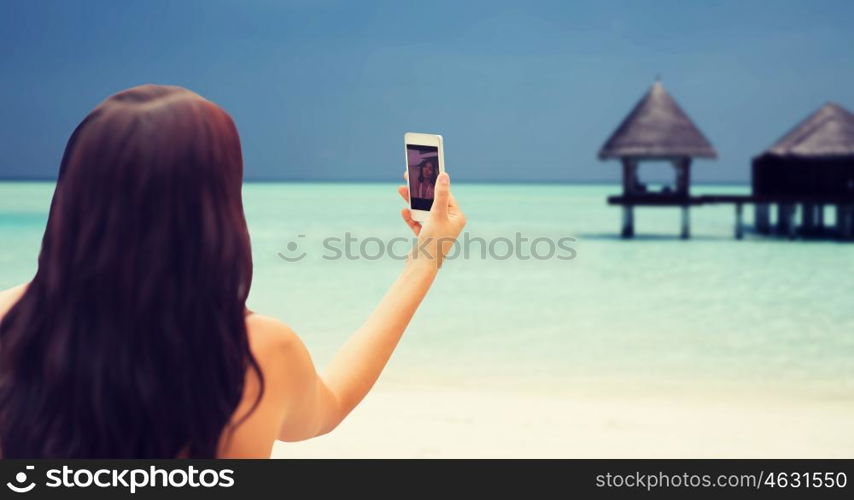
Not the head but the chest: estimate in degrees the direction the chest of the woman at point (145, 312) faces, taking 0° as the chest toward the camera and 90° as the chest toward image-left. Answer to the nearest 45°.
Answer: approximately 180°

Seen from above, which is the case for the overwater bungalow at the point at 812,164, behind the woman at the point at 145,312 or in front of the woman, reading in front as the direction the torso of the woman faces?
in front

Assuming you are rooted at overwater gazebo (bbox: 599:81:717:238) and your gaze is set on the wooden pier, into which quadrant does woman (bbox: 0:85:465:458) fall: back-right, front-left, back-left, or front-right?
back-right

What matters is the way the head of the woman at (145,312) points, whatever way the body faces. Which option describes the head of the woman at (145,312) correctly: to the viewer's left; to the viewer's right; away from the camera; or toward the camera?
away from the camera

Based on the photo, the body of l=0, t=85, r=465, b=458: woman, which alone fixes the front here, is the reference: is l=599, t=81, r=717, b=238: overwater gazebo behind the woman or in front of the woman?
in front
